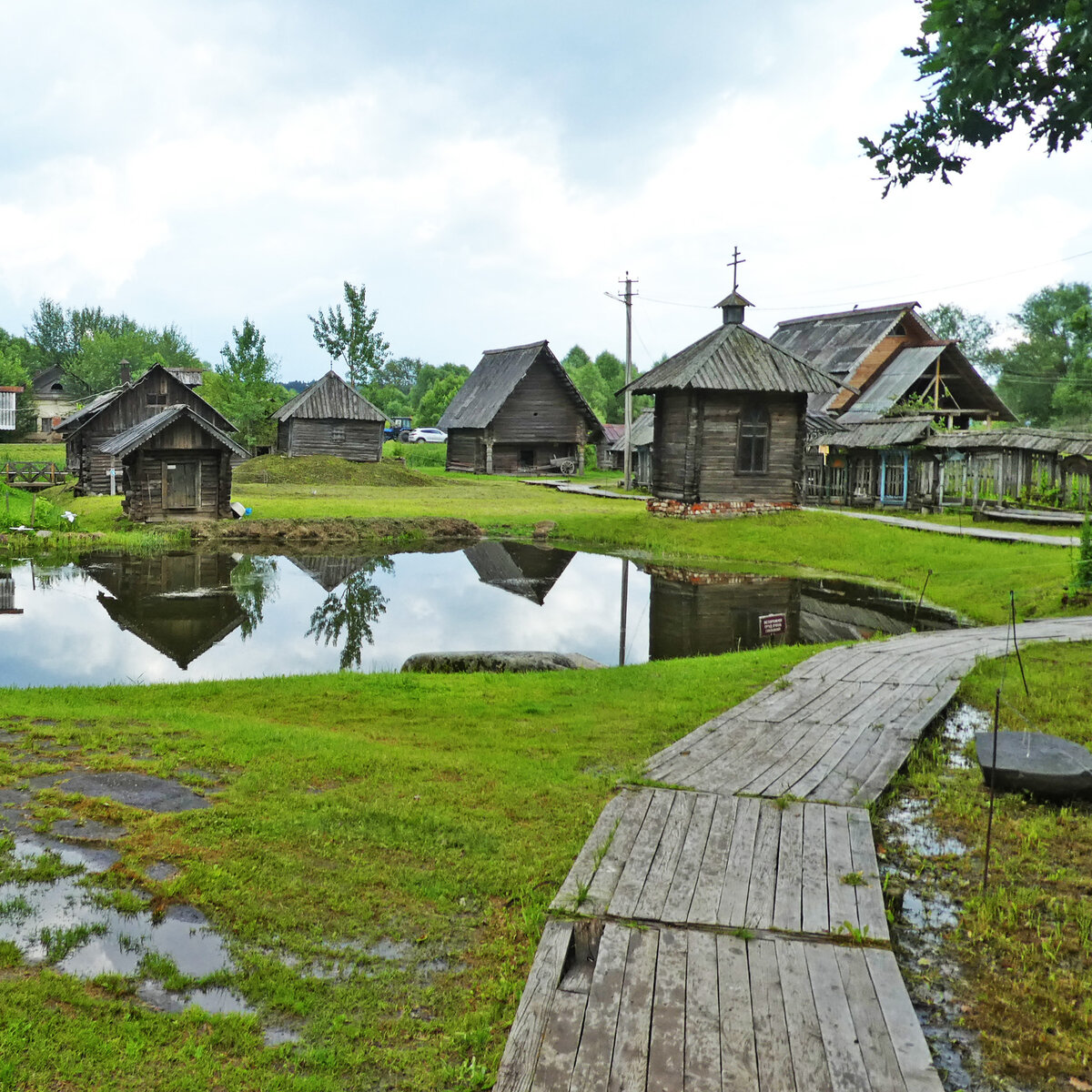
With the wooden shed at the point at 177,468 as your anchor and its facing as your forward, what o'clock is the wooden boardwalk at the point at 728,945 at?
The wooden boardwalk is roughly at 12 o'clock from the wooden shed.

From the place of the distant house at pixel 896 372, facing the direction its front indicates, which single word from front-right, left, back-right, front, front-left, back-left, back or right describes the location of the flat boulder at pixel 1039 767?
front-right

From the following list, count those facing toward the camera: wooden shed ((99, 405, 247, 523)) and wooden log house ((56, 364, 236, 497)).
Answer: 2

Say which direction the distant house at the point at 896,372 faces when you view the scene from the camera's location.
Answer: facing the viewer and to the right of the viewer

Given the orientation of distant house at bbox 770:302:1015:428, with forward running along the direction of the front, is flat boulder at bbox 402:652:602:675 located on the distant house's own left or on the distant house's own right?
on the distant house's own right

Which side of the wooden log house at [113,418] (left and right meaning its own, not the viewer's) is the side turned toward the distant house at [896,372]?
left

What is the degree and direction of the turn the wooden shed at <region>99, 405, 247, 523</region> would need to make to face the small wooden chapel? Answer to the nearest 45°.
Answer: approximately 45° to its left
